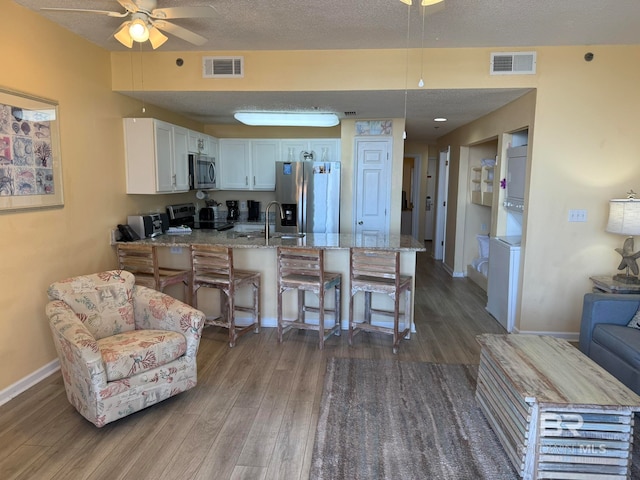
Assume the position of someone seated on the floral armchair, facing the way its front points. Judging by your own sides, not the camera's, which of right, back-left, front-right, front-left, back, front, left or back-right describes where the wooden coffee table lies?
front

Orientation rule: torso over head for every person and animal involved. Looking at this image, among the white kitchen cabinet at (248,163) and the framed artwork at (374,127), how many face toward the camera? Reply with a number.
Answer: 2

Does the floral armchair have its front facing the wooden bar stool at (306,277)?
no

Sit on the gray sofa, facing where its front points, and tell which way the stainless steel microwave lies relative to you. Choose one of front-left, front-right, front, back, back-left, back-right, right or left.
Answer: front-right

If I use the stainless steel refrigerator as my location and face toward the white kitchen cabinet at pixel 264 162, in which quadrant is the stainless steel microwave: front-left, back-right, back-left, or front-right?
front-left

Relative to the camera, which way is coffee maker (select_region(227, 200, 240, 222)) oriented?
toward the camera

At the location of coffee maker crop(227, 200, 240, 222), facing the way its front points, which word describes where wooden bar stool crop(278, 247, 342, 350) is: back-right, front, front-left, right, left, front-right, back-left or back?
front

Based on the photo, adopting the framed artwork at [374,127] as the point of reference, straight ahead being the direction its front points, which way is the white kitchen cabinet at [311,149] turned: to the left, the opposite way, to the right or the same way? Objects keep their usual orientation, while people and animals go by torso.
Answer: the same way

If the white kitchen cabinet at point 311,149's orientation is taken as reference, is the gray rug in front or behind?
in front

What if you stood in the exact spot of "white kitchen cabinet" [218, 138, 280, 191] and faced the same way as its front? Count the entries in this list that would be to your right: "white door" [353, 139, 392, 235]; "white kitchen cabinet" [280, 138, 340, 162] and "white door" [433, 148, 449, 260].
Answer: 0

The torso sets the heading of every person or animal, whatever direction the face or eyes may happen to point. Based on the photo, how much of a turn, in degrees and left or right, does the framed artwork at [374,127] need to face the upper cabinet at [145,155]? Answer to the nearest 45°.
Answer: approximately 45° to its right

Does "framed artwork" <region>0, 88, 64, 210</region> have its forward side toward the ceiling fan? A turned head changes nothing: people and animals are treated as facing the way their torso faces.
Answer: yes

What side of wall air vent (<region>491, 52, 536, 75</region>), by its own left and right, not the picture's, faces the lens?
front

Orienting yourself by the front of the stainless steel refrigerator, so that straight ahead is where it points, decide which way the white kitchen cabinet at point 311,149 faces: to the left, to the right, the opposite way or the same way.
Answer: the same way

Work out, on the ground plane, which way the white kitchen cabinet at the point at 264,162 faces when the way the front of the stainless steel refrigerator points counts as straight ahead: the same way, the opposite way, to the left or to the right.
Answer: the same way

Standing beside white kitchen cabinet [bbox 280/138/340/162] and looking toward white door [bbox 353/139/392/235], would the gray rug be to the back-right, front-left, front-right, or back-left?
front-right
